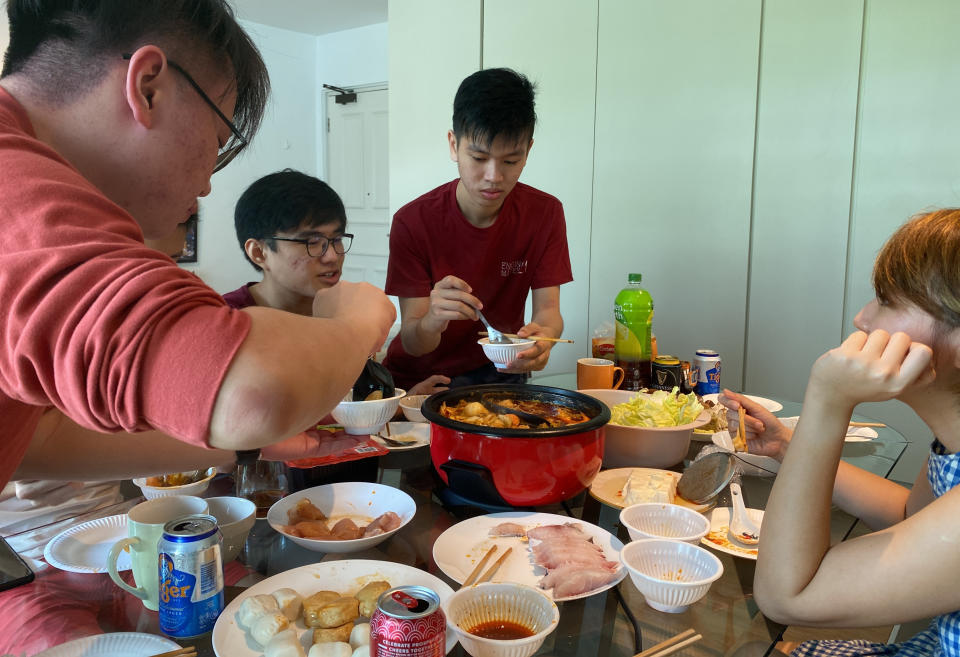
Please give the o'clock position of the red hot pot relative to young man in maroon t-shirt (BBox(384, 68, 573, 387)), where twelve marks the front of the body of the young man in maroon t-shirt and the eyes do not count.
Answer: The red hot pot is roughly at 12 o'clock from the young man in maroon t-shirt.

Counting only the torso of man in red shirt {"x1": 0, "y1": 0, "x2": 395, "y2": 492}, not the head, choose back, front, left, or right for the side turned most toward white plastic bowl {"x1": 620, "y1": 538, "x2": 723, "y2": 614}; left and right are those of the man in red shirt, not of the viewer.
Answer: front

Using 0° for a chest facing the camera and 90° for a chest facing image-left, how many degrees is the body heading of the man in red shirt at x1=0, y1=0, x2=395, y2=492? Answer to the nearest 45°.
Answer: approximately 270°

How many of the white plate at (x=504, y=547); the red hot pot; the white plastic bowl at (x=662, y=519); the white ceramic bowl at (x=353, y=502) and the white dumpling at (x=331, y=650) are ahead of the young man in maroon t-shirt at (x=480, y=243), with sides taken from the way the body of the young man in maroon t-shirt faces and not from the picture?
5

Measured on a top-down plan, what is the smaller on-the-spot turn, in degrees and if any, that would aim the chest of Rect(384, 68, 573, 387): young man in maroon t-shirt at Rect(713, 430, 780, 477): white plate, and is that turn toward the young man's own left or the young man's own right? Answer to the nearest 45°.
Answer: approximately 45° to the young man's own left

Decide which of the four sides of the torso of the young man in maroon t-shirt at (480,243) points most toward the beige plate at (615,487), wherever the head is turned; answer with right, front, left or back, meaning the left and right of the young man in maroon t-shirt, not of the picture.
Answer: front

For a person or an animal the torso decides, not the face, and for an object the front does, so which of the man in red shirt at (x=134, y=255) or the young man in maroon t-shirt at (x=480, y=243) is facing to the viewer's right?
the man in red shirt

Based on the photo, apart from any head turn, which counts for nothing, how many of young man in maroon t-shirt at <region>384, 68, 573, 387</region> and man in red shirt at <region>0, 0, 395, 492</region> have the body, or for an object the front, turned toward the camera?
1

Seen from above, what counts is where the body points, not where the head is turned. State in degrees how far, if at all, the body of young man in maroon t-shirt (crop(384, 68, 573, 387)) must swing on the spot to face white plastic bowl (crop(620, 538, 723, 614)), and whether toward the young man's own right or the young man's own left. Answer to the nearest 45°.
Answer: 0° — they already face it

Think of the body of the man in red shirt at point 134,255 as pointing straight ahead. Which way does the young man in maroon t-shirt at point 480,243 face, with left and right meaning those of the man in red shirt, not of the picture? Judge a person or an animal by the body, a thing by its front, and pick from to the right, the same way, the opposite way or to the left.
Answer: to the right

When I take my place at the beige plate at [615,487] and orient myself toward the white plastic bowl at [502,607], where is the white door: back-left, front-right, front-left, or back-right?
back-right

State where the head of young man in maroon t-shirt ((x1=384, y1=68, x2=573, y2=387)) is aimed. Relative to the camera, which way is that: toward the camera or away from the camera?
toward the camera

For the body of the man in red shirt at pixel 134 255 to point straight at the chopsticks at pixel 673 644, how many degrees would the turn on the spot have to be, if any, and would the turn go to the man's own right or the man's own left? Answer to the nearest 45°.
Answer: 0° — they already face it

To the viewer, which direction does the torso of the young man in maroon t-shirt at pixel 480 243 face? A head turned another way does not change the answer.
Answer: toward the camera
